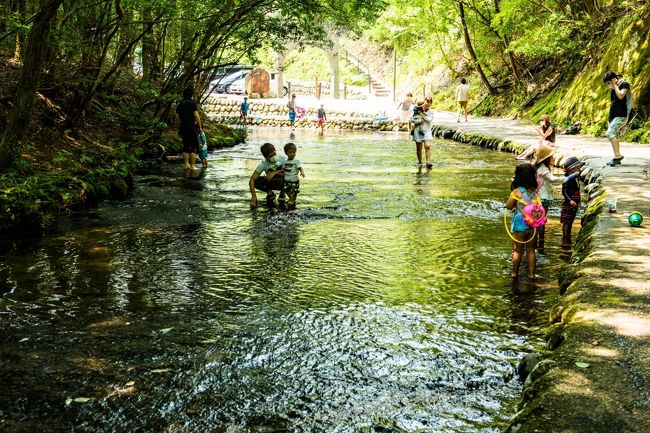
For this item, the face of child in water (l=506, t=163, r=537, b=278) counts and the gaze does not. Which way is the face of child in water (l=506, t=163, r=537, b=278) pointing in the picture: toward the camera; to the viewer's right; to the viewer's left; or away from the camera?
away from the camera

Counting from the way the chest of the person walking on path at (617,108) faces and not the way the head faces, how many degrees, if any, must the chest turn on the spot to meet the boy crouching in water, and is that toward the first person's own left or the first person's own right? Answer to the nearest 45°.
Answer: approximately 45° to the first person's own left

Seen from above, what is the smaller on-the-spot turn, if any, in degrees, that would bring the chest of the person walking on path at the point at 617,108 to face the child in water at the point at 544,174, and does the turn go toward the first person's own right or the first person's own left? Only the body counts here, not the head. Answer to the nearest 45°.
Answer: approximately 90° to the first person's own left

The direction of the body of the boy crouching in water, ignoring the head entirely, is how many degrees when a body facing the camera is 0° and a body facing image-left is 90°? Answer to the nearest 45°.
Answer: approximately 315°

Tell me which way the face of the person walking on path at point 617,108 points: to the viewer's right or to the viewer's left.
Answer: to the viewer's left

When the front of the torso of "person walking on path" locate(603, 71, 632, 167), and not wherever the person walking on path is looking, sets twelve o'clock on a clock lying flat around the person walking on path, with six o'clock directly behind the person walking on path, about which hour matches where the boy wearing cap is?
The boy wearing cap is roughly at 9 o'clock from the person walking on path.

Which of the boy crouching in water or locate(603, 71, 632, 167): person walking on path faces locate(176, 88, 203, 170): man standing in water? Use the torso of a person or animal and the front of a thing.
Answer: the person walking on path

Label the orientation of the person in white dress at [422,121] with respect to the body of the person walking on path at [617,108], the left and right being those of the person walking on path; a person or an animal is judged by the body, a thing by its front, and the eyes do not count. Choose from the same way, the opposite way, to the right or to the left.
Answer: to the left

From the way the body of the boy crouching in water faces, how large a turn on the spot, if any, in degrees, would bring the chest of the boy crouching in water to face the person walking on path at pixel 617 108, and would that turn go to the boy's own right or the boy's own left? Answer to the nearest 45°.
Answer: approximately 45° to the boy's own left

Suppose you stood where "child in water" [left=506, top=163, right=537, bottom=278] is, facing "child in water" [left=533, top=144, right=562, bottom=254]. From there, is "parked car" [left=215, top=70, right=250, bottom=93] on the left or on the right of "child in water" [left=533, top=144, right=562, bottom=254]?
left

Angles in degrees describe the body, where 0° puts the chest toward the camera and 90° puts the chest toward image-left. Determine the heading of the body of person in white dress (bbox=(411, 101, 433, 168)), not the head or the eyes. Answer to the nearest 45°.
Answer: approximately 0°

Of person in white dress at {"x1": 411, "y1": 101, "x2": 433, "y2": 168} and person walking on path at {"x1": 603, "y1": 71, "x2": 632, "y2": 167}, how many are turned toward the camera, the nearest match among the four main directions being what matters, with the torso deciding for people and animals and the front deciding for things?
1

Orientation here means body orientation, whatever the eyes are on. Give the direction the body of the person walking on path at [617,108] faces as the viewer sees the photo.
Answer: to the viewer's left

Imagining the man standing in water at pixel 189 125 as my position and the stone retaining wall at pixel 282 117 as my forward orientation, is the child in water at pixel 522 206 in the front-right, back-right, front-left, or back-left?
back-right
